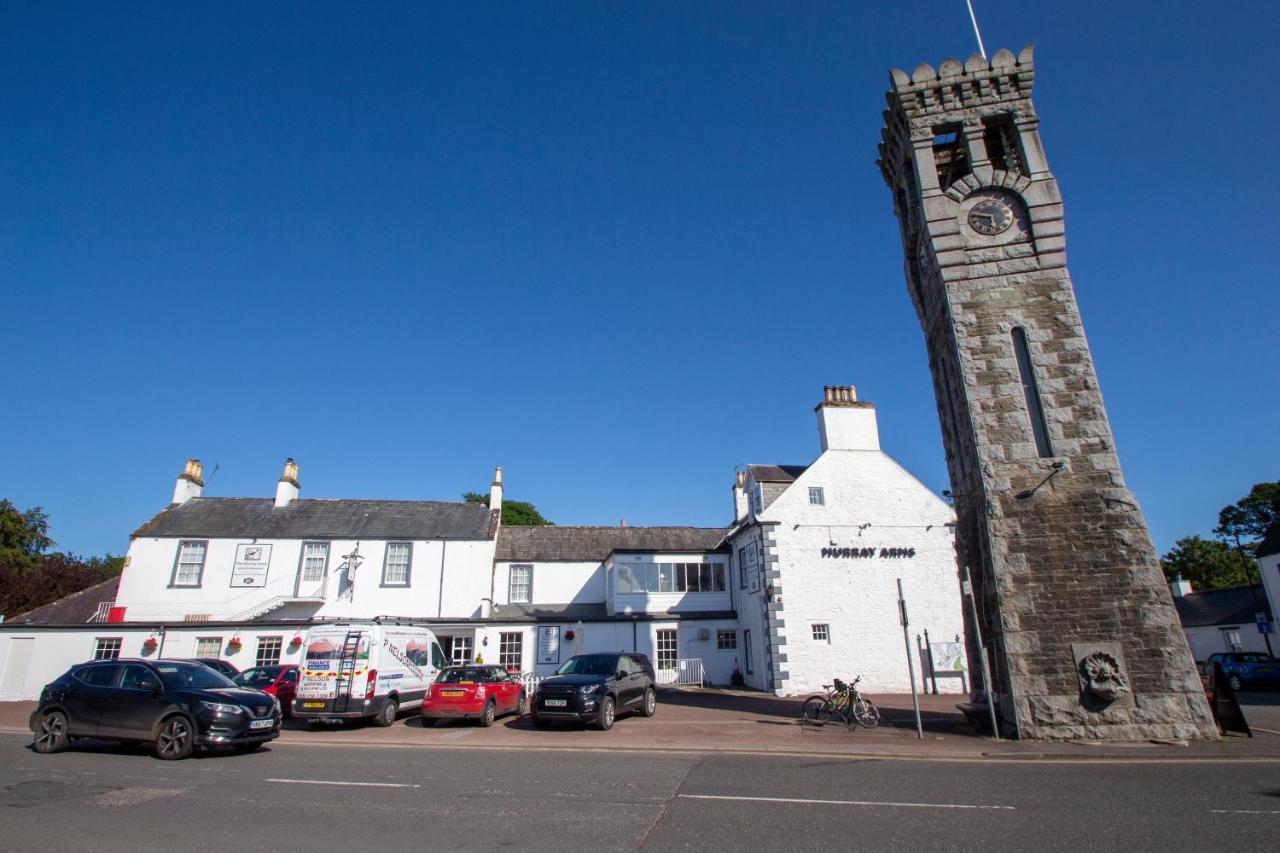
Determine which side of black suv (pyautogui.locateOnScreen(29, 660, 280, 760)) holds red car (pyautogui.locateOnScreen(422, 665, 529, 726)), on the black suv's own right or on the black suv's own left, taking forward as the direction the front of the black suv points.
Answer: on the black suv's own left

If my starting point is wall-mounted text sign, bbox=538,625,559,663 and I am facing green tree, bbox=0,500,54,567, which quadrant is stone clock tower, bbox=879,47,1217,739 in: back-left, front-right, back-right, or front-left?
back-left

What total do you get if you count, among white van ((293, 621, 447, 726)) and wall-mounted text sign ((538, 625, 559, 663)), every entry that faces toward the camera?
1

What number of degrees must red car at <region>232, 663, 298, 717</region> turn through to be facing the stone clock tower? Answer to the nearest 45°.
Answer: approximately 90° to its left

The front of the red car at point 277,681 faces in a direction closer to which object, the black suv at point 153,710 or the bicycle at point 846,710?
the black suv

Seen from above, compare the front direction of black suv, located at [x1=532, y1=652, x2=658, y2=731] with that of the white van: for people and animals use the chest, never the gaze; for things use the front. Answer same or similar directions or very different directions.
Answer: very different directions

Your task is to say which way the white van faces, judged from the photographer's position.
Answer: facing away from the viewer and to the right of the viewer
